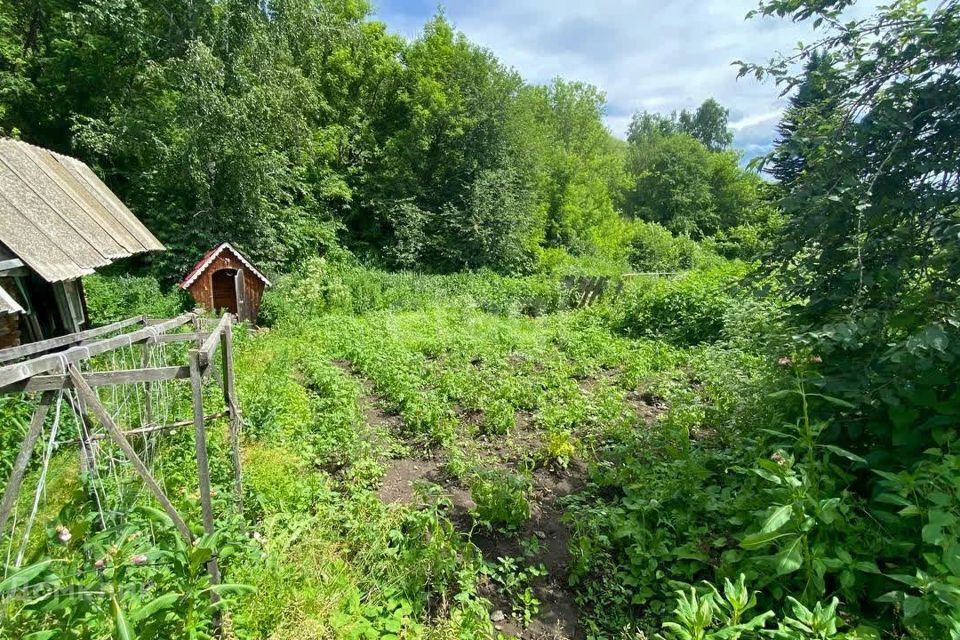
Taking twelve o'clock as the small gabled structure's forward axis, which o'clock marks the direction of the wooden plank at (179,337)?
The wooden plank is roughly at 12 o'clock from the small gabled structure.

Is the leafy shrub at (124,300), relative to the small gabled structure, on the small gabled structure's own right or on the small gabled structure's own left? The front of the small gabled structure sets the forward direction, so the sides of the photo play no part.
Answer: on the small gabled structure's own right

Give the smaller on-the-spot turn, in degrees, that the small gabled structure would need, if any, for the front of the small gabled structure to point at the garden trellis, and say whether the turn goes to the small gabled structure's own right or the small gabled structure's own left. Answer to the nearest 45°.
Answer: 0° — it already faces it

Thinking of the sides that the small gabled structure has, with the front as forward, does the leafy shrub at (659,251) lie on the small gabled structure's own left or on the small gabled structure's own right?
on the small gabled structure's own left

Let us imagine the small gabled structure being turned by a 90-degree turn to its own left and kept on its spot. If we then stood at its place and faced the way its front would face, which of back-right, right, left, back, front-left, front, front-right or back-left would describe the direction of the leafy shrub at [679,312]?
front-right

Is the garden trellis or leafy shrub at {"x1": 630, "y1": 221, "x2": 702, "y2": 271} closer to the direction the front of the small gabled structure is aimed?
the garden trellis

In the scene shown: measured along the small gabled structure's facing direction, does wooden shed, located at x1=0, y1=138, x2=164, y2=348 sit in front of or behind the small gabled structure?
in front

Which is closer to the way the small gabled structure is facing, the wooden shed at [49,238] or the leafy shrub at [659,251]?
the wooden shed

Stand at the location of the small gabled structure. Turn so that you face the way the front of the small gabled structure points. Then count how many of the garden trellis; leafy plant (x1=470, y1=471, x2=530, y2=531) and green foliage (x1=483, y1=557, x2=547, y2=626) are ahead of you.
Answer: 3

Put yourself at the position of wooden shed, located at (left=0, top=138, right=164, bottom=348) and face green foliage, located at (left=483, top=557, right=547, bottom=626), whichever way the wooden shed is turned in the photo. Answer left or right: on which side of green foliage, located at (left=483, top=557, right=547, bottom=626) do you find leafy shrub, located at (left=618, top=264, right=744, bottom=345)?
left

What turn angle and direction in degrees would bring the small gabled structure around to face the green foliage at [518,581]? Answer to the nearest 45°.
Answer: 0° — it already faces it

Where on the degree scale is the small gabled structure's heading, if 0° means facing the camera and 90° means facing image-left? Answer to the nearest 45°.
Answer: approximately 0°
